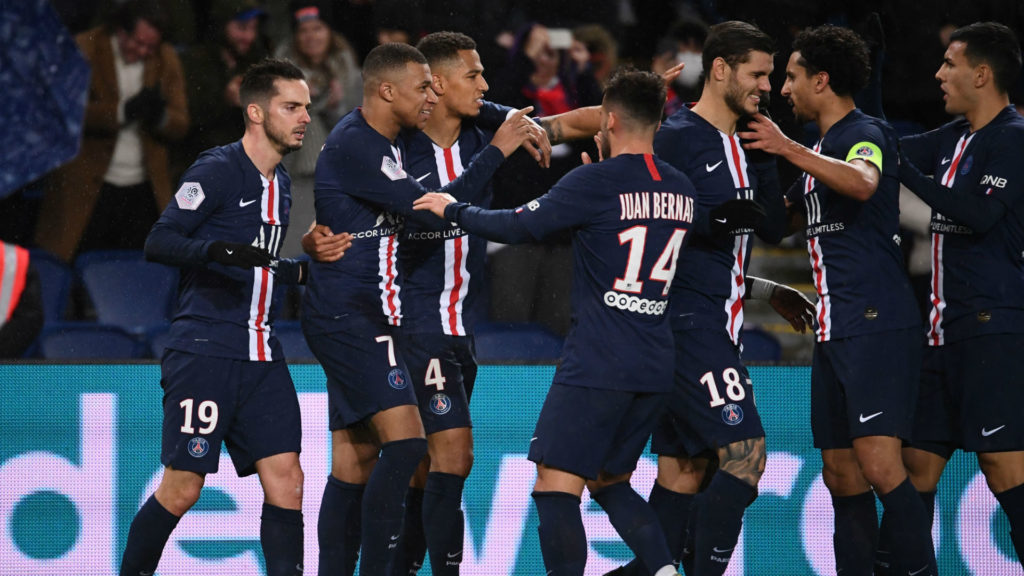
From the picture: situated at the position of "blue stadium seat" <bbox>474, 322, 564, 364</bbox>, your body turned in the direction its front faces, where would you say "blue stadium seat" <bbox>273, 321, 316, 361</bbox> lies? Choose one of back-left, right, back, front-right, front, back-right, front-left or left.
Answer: right

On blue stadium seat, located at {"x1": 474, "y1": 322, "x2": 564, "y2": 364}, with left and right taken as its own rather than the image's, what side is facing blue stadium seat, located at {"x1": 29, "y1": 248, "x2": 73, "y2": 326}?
right

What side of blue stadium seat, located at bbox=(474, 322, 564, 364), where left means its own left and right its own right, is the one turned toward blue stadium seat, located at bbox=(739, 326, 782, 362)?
left

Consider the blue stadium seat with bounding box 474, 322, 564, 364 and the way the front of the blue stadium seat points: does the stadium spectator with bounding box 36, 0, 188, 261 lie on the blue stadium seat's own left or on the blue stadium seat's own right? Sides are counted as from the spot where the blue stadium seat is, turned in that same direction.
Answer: on the blue stadium seat's own right

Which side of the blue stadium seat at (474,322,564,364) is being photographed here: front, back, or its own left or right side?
front

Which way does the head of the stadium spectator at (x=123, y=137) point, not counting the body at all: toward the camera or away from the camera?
toward the camera

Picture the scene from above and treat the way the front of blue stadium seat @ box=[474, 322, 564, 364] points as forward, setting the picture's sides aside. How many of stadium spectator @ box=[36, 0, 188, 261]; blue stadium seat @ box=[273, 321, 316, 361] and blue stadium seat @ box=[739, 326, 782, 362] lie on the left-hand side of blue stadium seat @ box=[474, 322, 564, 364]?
1

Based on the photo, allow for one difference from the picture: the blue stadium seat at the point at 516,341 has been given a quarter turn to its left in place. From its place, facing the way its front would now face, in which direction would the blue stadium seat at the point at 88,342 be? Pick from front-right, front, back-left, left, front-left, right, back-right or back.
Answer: back

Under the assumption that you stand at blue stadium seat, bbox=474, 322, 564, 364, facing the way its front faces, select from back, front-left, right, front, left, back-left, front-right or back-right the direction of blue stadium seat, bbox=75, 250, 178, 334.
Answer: right
